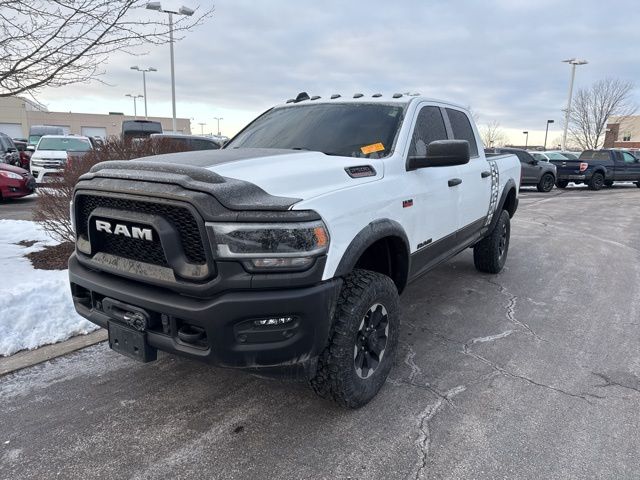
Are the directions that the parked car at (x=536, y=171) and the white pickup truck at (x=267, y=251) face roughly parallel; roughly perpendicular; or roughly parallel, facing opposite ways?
roughly perpendicular

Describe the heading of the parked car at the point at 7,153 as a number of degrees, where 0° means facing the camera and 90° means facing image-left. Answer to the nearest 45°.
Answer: approximately 315°

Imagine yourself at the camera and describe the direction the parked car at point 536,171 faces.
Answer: facing to the right of the viewer

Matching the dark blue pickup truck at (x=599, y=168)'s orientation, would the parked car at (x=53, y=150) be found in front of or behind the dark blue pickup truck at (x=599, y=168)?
behind

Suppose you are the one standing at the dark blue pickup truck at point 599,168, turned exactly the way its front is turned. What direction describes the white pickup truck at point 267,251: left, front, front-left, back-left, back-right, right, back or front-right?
back-right

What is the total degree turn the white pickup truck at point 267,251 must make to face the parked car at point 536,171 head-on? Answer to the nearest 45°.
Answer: approximately 180°

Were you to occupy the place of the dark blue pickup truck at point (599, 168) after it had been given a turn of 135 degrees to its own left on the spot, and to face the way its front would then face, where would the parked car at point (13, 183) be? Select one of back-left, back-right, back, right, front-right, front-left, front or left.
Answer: front-left

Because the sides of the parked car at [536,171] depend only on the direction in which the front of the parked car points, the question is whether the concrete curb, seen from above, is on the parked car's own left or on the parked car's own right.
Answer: on the parked car's own right

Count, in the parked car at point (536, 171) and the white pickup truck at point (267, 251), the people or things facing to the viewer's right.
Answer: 1

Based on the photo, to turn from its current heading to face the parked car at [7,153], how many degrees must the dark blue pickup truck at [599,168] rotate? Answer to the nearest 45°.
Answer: approximately 180°

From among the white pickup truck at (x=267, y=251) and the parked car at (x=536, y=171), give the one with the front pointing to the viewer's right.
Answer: the parked car

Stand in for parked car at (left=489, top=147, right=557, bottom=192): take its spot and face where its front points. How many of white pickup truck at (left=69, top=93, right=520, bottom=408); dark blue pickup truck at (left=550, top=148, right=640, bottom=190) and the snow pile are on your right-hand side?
2

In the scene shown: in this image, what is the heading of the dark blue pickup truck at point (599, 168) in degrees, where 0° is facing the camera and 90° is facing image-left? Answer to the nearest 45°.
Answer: approximately 225°

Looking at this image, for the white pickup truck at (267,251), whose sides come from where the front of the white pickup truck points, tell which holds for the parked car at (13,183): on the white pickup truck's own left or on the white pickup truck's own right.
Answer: on the white pickup truck's own right
